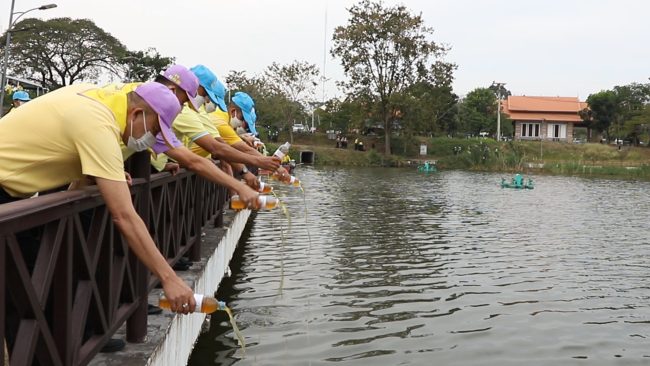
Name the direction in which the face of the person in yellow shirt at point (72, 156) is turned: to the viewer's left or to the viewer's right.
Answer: to the viewer's right

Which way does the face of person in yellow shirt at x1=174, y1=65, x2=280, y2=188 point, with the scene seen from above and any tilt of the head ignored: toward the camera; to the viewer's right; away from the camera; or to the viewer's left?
to the viewer's right

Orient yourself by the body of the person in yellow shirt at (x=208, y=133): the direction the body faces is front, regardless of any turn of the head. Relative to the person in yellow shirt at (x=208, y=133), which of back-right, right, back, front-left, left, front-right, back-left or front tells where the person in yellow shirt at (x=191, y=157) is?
right

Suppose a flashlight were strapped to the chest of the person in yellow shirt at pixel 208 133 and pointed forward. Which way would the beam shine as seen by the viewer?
to the viewer's right

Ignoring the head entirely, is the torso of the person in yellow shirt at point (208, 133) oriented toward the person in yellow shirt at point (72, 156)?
no
